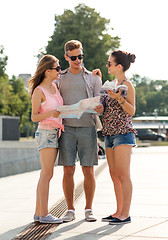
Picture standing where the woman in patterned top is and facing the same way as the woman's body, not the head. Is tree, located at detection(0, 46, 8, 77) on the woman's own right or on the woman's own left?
on the woman's own right

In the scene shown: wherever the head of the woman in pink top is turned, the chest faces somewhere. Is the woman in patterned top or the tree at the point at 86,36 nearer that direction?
the woman in patterned top

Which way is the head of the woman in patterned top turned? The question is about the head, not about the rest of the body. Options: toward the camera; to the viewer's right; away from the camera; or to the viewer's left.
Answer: to the viewer's left

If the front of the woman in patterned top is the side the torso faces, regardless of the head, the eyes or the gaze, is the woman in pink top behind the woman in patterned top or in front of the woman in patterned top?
in front
